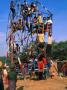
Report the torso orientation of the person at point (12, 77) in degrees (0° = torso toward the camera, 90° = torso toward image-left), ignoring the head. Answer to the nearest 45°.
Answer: approximately 180°

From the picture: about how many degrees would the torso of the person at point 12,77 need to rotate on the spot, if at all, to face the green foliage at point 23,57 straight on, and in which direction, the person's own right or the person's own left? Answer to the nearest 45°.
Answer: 0° — they already face it
